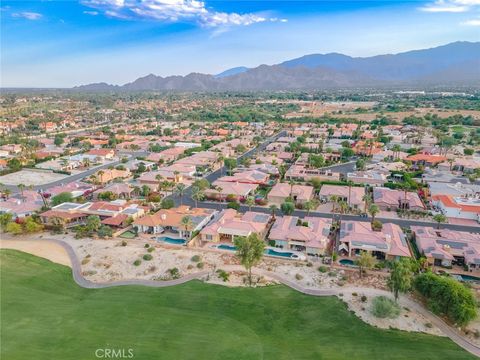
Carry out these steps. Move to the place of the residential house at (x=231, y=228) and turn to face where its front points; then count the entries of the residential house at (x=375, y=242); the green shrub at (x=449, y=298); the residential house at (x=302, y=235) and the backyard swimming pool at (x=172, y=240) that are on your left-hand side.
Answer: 1

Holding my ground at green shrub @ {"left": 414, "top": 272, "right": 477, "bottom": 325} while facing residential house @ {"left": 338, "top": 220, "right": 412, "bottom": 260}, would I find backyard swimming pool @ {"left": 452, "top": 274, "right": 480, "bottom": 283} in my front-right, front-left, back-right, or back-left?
front-right

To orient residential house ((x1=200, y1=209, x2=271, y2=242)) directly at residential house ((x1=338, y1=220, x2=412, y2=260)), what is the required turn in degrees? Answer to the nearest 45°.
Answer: approximately 90° to its right

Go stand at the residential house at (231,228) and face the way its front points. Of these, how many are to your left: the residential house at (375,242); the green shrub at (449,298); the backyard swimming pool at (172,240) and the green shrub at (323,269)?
1

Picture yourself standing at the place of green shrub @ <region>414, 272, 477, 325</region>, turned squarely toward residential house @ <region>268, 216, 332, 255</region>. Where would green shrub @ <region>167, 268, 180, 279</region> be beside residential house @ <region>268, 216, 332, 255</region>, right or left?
left

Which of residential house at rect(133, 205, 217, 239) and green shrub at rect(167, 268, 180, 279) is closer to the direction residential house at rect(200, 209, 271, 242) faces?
the residential house

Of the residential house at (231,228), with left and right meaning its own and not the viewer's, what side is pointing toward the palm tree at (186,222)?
left

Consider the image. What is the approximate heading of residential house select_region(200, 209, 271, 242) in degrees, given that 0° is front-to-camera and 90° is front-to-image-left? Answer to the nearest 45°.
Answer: approximately 180°

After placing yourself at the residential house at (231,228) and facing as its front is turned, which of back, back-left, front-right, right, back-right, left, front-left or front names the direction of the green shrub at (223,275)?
back

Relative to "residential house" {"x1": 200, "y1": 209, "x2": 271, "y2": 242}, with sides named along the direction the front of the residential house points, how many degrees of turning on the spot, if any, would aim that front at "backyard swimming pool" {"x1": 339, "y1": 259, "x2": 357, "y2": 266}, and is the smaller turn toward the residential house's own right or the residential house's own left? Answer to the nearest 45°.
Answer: approximately 135° to the residential house's own right

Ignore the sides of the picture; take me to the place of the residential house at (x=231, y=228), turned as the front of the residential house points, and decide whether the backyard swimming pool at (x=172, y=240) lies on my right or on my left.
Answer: on my left

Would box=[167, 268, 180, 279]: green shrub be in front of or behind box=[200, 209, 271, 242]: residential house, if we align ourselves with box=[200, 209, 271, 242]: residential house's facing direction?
behind

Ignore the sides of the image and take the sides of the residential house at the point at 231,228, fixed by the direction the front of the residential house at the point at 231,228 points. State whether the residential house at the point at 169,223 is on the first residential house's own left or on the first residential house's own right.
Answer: on the first residential house's own left
